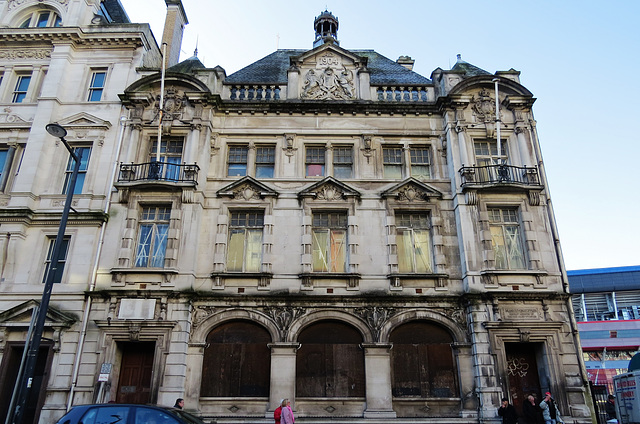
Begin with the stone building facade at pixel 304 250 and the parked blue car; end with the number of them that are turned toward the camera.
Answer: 1

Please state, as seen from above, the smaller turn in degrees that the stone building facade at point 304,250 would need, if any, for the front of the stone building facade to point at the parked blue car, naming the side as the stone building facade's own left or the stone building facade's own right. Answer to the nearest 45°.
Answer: approximately 45° to the stone building facade's own right

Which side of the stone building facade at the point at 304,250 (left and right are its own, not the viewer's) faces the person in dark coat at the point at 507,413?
left

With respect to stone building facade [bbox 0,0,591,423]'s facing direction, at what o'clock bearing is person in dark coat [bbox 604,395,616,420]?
The person in dark coat is roughly at 9 o'clock from the stone building facade.

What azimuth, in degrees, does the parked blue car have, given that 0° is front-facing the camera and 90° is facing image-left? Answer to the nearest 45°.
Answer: approximately 270°

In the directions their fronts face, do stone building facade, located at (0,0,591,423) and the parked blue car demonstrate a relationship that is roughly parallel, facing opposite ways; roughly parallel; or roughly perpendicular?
roughly perpendicular

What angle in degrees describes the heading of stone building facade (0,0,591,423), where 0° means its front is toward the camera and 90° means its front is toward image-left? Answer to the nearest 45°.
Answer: approximately 0°

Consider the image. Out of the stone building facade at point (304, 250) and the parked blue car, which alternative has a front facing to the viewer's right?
the parked blue car
